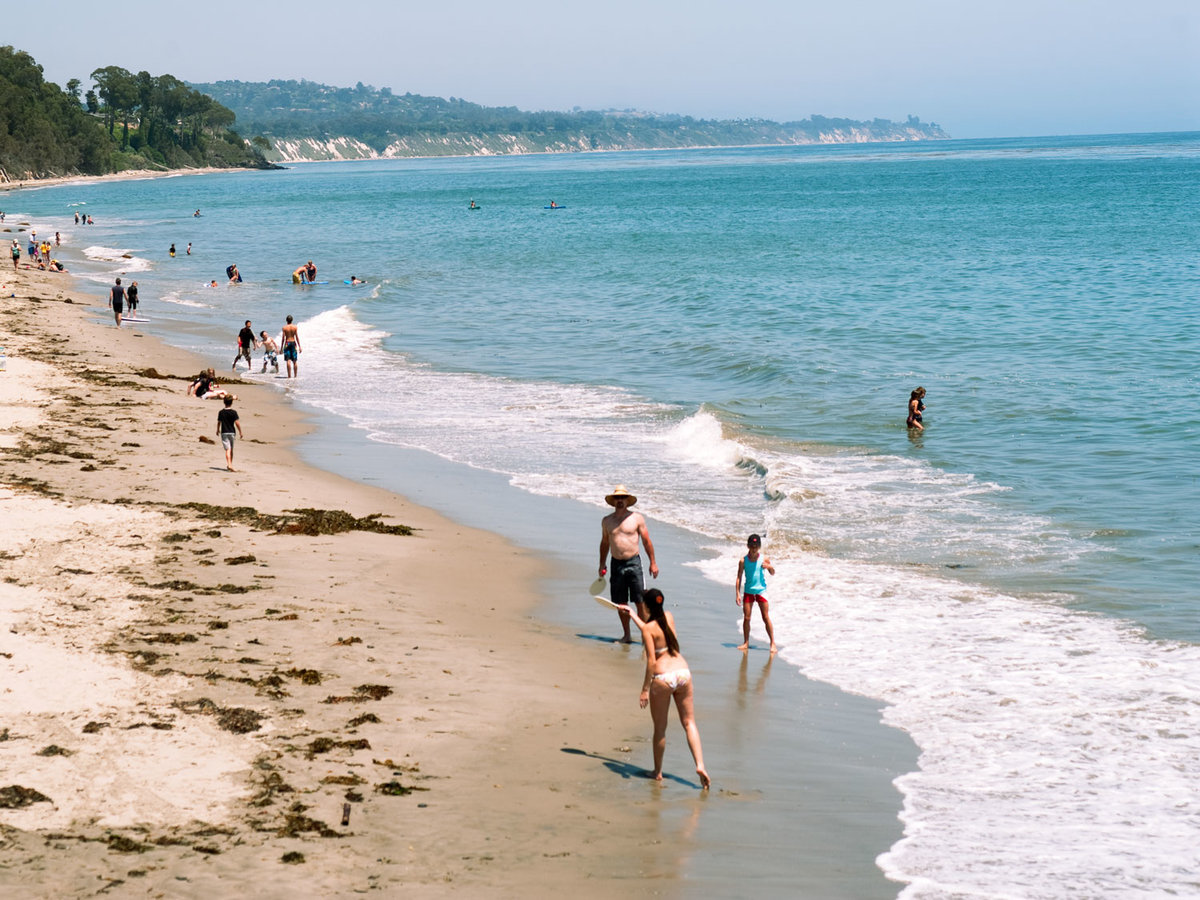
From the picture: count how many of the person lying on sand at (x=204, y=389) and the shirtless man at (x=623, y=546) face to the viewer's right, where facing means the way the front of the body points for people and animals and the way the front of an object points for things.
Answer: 1

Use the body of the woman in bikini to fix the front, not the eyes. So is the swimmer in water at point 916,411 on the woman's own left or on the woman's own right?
on the woman's own right

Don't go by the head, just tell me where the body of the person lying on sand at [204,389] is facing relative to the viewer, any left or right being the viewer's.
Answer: facing to the right of the viewer

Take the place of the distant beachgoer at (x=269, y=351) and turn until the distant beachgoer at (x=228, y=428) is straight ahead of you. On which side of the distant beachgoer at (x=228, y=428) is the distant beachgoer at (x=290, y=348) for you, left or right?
left

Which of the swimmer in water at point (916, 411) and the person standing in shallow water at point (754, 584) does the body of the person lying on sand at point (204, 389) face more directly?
the swimmer in water

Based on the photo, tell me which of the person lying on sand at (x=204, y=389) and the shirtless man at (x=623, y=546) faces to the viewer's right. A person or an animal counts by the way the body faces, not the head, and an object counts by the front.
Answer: the person lying on sand

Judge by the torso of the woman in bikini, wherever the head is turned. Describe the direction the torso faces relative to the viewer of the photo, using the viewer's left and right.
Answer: facing away from the viewer and to the left of the viewer

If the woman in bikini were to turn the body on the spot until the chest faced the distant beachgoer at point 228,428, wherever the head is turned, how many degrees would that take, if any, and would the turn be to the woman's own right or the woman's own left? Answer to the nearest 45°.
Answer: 0° — they already face them

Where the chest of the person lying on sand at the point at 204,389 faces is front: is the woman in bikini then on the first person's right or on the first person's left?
on the first person's right

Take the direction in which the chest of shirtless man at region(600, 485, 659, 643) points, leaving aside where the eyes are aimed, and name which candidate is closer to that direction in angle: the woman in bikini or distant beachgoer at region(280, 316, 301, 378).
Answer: the woman in bikini

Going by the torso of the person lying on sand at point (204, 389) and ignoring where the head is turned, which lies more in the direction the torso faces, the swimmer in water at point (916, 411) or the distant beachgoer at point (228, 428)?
the swimmer in water
